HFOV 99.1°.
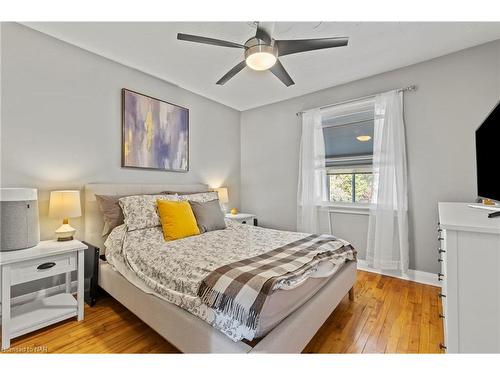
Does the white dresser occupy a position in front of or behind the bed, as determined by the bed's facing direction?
in front

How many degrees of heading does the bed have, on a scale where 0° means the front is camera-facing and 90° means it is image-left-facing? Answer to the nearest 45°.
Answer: approximately 315°

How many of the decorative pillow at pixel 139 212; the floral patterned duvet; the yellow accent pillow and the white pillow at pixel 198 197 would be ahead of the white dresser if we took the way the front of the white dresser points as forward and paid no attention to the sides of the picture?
4

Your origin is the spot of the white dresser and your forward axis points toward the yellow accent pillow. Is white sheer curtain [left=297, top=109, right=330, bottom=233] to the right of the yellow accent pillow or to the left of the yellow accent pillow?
right

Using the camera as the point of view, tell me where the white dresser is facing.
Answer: facing to the left of the viewer

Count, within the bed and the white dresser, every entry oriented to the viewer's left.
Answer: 1

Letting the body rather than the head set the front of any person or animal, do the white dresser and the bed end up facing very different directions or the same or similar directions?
very different directions

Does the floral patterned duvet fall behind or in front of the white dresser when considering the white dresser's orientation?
in front

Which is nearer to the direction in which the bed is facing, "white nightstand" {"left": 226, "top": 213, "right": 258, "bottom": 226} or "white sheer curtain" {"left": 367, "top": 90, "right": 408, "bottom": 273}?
the white sheer curtain

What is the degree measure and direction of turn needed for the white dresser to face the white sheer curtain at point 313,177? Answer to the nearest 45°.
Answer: approximately 45° to its right
